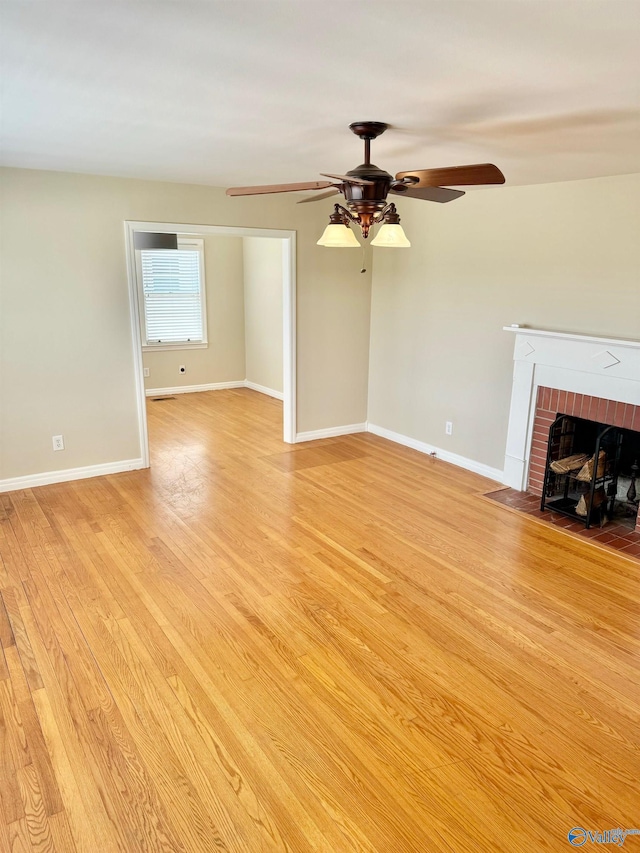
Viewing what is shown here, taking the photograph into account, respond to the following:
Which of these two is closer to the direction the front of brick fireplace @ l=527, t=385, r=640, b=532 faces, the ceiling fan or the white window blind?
the ceiling fan

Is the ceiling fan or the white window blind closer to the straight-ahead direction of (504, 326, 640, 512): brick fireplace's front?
the ceiling fan

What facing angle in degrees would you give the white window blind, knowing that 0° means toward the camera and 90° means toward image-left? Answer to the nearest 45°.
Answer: approximately 0°

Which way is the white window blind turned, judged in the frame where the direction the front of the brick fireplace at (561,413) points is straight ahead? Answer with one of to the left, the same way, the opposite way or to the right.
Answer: to the left

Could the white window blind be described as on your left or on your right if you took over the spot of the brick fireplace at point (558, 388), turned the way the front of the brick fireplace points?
on your right

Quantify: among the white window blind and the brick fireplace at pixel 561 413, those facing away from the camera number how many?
0

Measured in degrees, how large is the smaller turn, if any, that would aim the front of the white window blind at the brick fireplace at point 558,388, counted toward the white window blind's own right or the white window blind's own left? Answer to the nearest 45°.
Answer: approximately 45° to the white window blind's own left

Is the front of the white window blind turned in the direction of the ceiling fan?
yes

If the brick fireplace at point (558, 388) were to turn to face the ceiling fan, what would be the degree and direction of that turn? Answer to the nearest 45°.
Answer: approximately 45° to its left

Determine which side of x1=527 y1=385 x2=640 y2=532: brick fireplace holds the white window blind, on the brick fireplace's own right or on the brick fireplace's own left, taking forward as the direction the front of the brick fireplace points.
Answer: on the brick fireplace's own right

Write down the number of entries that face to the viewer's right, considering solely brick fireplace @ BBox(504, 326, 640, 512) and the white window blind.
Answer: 0

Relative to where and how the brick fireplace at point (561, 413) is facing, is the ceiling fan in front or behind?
in front

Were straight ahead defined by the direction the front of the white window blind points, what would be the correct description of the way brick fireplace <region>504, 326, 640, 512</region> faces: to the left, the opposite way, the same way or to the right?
to the right

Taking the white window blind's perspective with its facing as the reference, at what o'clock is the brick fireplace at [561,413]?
The brick fireplace is roughly at 11 o'clock from the white window blind.

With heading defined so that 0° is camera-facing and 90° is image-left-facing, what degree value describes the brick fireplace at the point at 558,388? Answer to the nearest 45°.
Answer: approximately 45°
